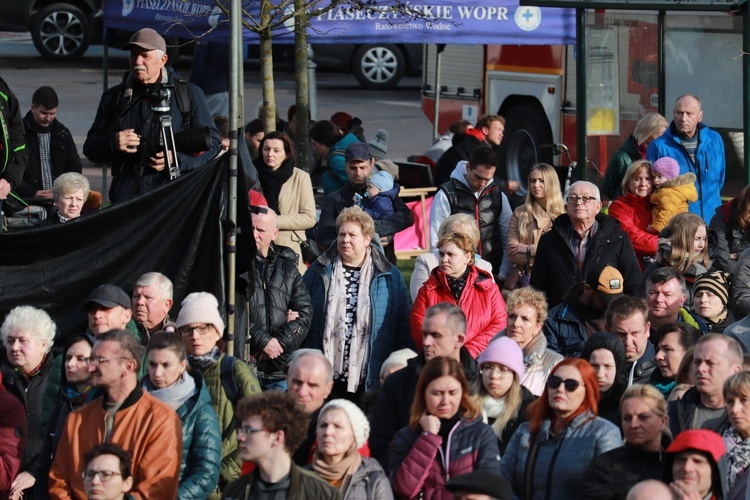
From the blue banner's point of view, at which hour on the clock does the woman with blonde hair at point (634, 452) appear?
The woman with blonde hair is roughly at 12 o'clock from the blue banner.

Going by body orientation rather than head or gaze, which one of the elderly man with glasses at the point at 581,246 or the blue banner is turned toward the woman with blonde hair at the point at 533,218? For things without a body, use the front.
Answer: the blue banner

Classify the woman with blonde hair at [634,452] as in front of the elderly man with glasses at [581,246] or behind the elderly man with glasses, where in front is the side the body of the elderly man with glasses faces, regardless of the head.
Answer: in front

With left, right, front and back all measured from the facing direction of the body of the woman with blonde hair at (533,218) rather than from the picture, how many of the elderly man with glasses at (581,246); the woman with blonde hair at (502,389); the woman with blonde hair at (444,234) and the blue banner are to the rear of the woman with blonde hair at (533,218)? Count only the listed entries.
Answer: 1

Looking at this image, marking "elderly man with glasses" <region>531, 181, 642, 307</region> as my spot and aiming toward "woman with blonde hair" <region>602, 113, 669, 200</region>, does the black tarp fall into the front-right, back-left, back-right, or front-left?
back-left

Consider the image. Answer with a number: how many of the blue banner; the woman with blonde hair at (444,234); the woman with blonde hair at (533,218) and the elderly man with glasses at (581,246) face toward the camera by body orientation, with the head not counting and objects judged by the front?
4

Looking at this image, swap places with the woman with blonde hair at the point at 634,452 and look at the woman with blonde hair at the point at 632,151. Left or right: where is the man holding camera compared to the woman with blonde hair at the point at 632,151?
left

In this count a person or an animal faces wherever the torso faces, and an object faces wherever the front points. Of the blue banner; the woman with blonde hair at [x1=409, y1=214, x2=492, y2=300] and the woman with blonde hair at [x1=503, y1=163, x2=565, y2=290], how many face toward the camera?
3

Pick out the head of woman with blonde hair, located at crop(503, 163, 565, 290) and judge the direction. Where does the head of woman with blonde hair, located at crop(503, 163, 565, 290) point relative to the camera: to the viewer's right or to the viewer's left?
to the viewer's left

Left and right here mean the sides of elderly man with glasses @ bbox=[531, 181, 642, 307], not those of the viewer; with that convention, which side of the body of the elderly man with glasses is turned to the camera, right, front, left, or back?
front

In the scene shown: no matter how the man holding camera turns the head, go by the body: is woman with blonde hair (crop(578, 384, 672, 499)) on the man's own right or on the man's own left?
on the man's own left
